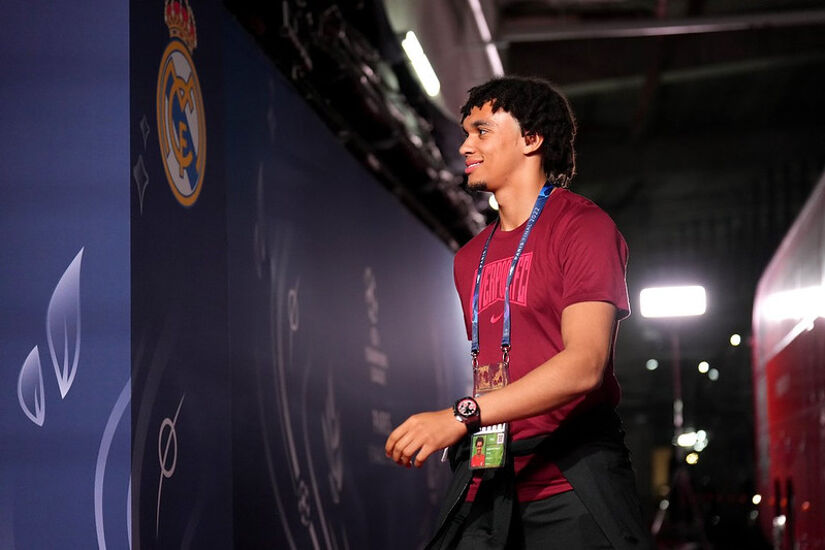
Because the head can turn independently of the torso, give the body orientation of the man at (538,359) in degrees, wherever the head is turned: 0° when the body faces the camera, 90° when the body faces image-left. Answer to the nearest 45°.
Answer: approximately 45°

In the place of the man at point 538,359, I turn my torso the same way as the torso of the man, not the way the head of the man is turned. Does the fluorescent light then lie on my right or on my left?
on my right

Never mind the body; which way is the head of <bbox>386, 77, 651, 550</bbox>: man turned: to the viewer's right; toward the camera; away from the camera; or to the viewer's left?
to the viewer's left
